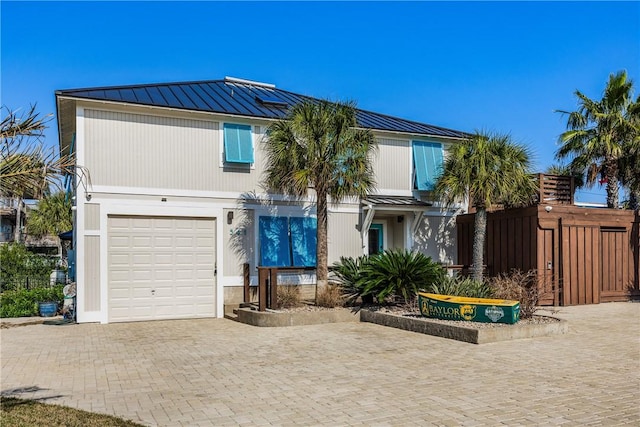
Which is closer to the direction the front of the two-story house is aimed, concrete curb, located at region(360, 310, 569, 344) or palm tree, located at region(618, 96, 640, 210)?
the concrete curb

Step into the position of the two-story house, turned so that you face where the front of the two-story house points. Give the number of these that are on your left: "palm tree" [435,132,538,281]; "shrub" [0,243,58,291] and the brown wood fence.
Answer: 2

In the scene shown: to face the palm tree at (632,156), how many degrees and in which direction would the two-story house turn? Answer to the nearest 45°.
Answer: approximately 90° to its left

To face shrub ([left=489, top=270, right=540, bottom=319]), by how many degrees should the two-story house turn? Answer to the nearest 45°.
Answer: approximately 45° to its left

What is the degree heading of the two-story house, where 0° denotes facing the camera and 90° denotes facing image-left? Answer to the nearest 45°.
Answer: approximately 0°

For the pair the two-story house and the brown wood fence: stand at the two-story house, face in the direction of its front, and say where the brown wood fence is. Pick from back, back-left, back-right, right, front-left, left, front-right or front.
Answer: left

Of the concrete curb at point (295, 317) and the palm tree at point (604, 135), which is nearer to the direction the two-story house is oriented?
the concrete curb

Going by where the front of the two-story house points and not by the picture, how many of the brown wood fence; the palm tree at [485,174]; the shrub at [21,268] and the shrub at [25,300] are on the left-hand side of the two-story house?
2

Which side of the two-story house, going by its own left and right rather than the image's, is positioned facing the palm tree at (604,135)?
left

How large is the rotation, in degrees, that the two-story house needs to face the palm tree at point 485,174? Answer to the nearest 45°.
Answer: approximately 90° to its left

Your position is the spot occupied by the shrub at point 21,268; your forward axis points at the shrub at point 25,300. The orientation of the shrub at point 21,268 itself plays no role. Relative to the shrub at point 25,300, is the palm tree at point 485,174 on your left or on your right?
left

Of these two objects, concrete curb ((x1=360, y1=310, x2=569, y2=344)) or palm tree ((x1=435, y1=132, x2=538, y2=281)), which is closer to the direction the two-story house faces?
the concrete curb

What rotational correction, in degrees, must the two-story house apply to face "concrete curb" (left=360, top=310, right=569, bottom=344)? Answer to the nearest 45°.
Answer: approximately 45° to its left
